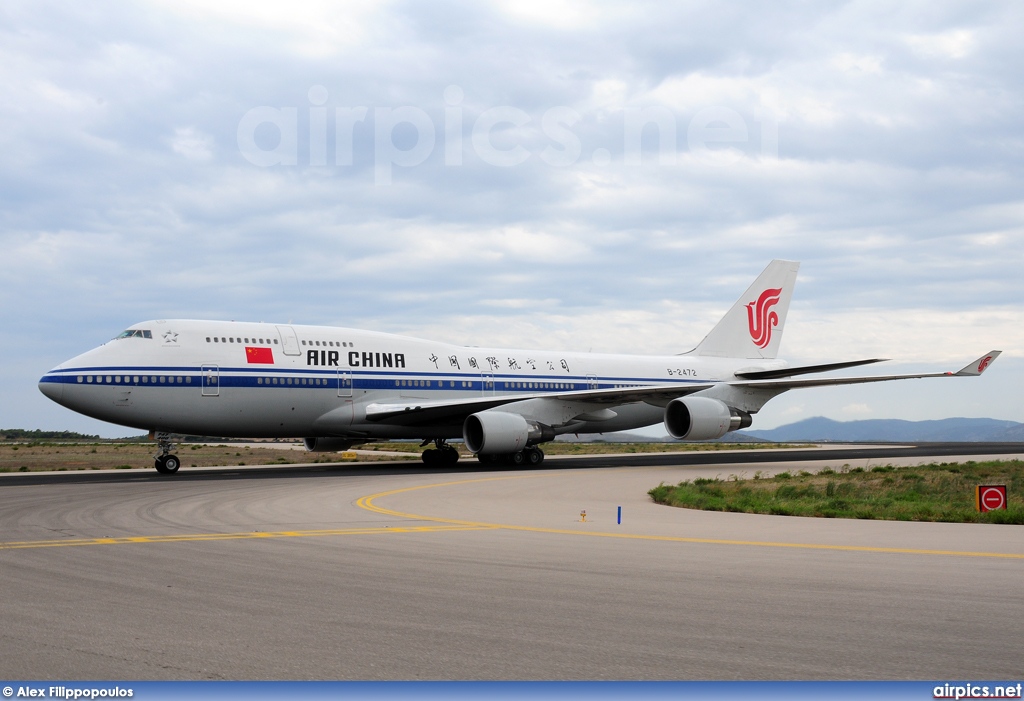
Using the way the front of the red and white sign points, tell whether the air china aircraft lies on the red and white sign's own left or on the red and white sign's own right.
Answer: on the red and white sign's own right

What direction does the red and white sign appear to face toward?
toward the camera

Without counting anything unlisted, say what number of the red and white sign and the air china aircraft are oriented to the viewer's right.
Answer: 0

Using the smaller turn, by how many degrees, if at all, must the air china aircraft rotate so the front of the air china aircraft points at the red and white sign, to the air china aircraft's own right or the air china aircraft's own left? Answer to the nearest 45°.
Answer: approximately 90° to the air china aircraft's own left
